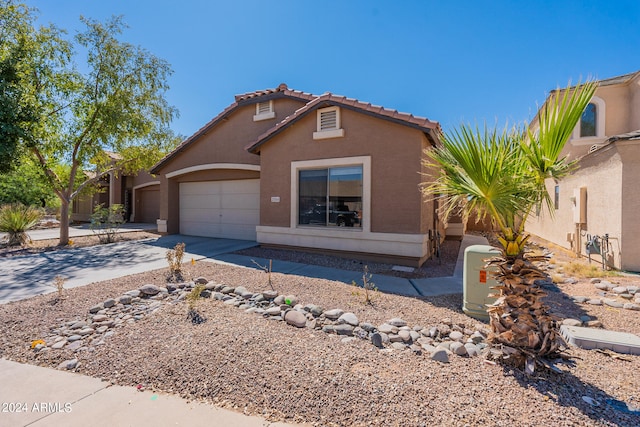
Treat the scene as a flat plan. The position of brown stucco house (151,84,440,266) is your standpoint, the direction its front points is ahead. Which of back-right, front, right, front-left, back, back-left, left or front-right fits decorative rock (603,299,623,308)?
left

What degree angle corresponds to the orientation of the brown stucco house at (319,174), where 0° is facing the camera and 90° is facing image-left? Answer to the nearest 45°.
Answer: approximately 45°

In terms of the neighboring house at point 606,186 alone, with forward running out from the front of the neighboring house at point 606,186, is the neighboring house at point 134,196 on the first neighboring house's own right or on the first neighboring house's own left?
on the first neighboring house's own right

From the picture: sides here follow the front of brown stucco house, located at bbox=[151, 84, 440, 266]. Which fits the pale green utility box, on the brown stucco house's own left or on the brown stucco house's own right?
on the brown stucco house's own left

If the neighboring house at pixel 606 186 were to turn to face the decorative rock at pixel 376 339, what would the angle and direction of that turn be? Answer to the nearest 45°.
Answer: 0° — it already faces it

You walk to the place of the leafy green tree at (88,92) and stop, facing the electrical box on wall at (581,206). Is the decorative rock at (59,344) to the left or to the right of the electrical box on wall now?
right

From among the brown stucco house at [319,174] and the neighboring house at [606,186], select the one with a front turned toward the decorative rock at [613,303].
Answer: the neighboring house

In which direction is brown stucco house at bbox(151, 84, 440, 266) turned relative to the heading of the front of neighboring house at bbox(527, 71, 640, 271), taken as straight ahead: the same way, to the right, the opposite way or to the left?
the same way

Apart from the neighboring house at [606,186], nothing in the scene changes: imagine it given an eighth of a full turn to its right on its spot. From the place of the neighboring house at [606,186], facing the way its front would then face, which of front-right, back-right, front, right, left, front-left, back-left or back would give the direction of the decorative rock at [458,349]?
front-left

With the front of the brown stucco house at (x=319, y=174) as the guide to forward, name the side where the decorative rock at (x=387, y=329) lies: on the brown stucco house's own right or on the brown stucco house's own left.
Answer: on the brown stucco house's own left

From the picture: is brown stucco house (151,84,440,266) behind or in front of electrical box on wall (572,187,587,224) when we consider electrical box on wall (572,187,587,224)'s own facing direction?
in front

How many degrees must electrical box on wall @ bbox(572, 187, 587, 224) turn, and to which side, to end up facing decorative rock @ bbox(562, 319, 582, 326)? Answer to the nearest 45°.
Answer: approximately 45° to its left

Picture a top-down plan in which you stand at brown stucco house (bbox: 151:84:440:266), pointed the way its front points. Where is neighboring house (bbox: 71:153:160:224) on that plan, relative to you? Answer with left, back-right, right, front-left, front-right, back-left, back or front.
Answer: right

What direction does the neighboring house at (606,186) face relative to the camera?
toward the camera

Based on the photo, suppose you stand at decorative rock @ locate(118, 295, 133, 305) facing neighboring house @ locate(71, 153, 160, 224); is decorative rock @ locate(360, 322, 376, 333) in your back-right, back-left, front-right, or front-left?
back-right

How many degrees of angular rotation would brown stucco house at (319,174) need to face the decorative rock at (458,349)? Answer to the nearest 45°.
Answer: approximately 45° to its left

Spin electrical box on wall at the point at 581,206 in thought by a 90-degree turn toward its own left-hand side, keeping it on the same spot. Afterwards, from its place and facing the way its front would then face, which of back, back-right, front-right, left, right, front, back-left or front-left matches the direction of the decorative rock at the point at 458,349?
front-right

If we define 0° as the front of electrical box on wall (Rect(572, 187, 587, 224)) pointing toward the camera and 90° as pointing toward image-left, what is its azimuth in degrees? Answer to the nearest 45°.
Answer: approximately 45°
